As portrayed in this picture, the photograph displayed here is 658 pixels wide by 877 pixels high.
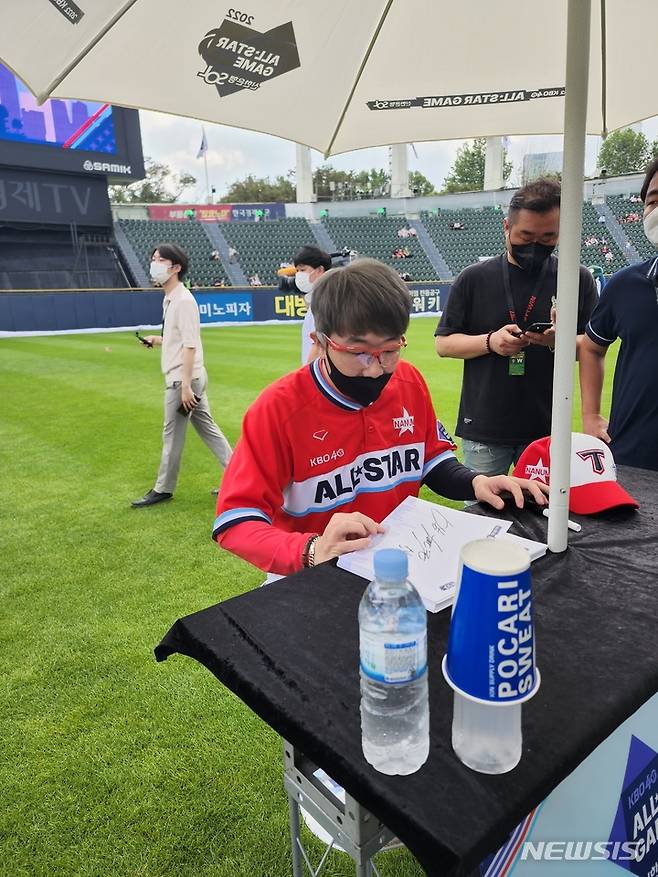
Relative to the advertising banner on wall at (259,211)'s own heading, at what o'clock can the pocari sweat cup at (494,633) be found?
The pocari sweat cup is roughly at 12 o'clock from the advertising banner on wall.

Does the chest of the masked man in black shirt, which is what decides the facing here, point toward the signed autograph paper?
yes

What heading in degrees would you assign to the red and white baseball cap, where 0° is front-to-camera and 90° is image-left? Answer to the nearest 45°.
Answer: approximately 315°

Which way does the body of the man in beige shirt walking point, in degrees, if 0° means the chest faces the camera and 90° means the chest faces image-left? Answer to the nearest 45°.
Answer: approximately 90°

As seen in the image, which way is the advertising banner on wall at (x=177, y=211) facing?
toward the camera

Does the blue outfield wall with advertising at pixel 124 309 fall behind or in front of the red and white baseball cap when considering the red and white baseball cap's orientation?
behind

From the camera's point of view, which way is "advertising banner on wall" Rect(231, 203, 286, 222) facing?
toward the camera

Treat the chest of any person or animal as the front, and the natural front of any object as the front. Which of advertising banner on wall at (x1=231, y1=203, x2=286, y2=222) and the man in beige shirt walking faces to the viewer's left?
the man in beige shirt walking

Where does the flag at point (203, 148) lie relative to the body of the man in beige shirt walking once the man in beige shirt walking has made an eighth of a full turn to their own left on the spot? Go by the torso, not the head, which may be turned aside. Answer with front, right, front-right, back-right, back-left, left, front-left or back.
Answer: back-right

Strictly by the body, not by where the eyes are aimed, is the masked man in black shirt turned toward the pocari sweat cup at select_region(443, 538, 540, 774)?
yes

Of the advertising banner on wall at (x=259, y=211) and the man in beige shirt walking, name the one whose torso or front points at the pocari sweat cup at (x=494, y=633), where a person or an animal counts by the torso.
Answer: the advertising banner on wall

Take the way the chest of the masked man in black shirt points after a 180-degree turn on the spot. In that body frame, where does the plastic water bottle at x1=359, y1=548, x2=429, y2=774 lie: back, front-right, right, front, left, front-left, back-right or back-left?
back

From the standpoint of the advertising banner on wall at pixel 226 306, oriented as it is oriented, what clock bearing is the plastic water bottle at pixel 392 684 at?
The plastic water bottle is roughly at 12 o'clock from the advertising banner on wall.

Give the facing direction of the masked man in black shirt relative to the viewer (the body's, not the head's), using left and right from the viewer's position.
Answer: facing the viewer

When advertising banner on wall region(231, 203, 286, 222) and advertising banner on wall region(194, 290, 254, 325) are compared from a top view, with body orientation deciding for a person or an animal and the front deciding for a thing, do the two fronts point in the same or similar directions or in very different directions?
same or similar directions

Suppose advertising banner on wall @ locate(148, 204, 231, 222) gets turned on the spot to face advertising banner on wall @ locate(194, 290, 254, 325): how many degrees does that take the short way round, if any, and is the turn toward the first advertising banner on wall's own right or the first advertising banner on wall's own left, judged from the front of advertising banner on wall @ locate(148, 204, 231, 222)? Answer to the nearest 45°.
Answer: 0° — it already faces it

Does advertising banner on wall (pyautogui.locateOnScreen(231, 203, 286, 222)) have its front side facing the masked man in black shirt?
yes

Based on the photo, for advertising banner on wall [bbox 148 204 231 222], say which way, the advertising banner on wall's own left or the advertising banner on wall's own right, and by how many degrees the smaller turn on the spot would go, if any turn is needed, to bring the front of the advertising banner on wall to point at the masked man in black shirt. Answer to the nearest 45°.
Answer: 0° — it already faces them

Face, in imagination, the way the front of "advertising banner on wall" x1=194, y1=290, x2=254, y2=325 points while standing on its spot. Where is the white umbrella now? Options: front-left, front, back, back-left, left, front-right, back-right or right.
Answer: front
